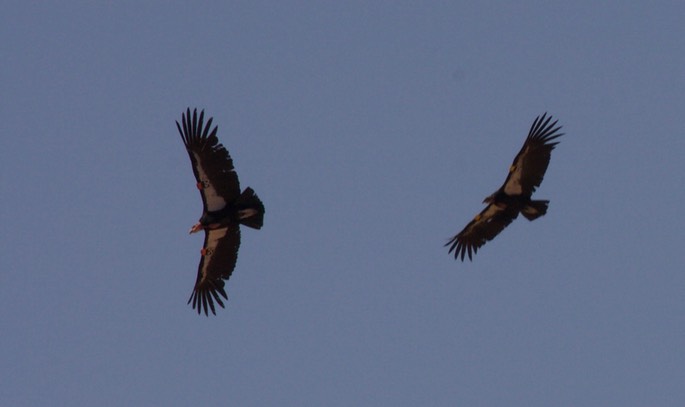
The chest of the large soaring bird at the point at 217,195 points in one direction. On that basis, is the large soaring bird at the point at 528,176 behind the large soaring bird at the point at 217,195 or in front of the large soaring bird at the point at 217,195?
behind

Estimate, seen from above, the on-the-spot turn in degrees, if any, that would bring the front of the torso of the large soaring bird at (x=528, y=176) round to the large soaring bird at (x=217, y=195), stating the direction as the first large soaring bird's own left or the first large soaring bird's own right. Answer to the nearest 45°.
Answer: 0° — it already faces it

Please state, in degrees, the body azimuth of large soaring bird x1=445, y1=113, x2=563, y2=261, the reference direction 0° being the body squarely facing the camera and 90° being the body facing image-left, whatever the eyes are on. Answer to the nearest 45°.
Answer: approximately 90°

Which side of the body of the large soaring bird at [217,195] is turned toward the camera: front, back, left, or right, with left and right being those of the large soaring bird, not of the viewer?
left

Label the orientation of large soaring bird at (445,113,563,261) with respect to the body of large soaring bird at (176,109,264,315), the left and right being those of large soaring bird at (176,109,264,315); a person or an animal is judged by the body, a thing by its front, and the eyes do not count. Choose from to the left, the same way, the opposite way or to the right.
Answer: the same way

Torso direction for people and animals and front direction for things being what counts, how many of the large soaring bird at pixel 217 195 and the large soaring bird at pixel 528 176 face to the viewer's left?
2
